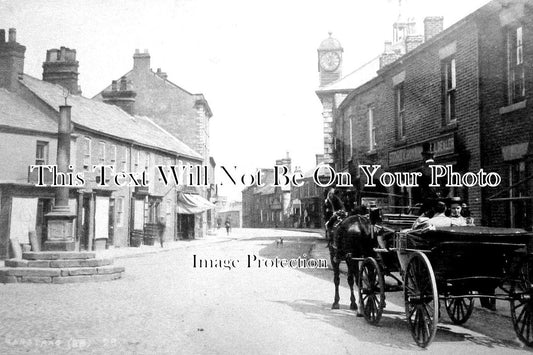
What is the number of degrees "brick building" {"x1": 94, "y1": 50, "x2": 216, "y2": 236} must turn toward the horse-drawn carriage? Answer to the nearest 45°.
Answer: approximately 90° to its right

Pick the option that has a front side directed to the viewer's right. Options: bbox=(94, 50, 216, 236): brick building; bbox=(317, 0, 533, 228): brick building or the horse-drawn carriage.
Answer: bbox=(94, 50, 216, 236): brick building

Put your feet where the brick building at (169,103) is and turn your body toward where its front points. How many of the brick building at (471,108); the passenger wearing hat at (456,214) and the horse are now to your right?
3

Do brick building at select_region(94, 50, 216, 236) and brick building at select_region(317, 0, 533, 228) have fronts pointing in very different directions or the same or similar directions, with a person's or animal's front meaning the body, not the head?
very different directions

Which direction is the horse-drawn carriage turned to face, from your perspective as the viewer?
facing away from the viewer and to the left of the viewer

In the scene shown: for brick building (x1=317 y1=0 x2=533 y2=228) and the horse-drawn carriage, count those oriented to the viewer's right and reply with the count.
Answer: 0

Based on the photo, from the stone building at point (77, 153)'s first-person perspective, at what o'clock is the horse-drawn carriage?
The horse-drawn carriage is roughly at 1 o'clock from the stone building.

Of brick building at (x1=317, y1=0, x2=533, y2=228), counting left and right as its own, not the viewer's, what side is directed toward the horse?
front

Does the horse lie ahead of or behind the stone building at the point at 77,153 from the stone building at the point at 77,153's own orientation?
ahead

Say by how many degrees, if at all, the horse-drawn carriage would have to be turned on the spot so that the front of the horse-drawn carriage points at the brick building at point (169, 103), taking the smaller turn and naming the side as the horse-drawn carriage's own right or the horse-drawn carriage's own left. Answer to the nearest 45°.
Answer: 0° — it already faces it

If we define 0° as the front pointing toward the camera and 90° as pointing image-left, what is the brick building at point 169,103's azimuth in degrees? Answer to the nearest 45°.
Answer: approximately 270°

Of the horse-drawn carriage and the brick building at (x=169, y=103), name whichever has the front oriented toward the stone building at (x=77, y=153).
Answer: the horse-drawn carriage

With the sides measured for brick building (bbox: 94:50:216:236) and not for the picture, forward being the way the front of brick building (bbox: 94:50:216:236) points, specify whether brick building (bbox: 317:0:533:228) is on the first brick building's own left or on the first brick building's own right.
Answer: on the first brick building's own right

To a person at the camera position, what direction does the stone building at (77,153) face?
facing the viewer and to the right of the viewer
